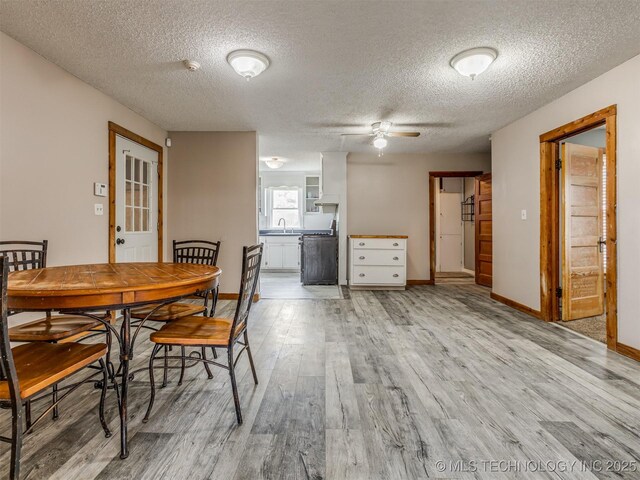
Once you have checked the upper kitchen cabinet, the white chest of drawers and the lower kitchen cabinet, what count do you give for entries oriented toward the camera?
3

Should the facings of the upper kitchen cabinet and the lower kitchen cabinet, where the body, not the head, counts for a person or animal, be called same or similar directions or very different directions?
same or similar directions

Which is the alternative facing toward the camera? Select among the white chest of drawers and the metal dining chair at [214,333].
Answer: the white chest of drawers

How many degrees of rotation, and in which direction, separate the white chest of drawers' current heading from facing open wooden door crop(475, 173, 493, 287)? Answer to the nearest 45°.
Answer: approximately 135° to its left

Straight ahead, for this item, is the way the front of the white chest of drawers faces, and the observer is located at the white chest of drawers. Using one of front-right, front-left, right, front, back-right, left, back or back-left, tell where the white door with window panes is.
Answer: front-right

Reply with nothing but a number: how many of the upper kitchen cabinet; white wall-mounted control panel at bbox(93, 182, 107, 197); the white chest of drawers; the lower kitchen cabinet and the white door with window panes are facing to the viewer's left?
0

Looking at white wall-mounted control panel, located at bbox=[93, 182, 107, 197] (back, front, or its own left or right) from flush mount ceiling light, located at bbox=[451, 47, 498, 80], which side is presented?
front

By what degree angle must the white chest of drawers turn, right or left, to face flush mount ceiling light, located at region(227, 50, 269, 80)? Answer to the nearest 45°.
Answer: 0° — it already faces it

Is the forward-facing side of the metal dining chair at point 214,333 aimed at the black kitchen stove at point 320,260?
no

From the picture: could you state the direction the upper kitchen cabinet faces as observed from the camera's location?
facing the viewer

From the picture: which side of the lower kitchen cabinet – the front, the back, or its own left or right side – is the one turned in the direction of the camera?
front

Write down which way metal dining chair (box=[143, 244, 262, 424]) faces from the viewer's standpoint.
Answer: facing to the left of the viewer

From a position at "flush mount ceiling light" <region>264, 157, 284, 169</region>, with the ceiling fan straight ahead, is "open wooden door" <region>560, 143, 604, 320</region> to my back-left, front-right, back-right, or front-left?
front-left

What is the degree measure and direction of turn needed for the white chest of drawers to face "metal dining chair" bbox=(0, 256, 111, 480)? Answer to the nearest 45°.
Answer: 0° — it already faces it

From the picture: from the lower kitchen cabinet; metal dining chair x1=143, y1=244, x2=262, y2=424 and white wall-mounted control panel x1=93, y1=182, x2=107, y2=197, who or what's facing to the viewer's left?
the metal dining chair

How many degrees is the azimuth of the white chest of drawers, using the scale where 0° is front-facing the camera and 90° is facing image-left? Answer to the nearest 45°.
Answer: approximately 0°

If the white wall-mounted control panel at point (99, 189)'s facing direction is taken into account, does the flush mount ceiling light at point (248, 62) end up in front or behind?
in front

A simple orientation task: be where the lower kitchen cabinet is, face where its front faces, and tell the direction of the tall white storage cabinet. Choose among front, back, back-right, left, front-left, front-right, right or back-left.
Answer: left
